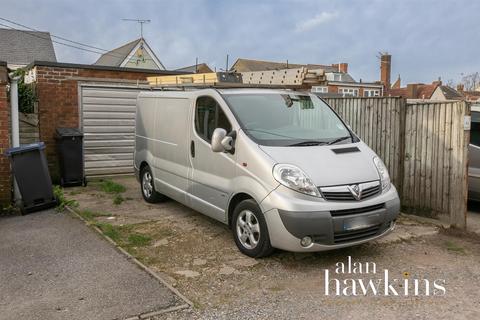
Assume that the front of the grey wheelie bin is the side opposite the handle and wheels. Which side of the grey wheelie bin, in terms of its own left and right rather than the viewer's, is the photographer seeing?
front

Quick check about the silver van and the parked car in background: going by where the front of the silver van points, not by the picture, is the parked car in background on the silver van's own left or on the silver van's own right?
on the silver van's own left

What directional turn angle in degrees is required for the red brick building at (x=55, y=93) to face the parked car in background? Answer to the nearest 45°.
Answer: approximately 45° to its left

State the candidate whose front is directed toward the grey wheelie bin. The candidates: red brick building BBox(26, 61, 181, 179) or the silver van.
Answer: the red brick building

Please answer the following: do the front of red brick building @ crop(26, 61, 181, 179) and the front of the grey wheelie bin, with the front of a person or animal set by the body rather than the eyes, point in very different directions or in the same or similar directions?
same or similar directions

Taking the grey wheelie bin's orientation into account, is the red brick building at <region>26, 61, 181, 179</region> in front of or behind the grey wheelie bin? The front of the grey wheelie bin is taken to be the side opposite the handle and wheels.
behind

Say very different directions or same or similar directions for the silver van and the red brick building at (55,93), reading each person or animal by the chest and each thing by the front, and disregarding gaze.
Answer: same or similar directions

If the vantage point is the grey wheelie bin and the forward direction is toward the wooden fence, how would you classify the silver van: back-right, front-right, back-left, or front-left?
front-right

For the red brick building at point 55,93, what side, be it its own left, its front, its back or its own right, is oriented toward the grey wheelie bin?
front

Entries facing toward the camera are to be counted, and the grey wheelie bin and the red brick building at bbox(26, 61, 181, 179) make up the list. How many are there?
2

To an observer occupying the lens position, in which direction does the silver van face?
facing the viewer and to the right of the viewer

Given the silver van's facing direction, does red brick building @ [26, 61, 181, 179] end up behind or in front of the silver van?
behind
